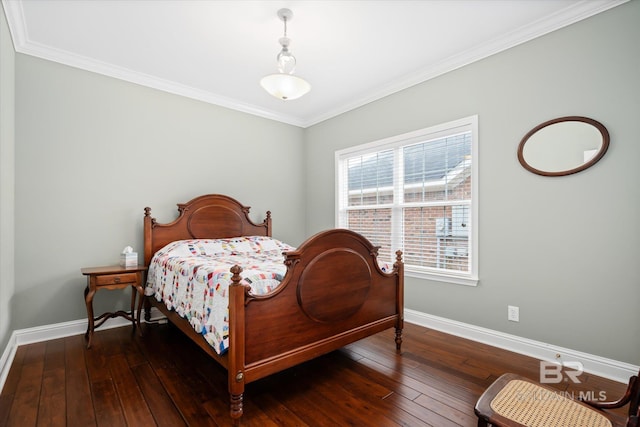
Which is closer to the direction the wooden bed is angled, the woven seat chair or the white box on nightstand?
the woven seat chair

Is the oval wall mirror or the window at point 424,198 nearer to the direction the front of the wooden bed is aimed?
the oval wall mirror

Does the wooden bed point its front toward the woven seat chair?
yes

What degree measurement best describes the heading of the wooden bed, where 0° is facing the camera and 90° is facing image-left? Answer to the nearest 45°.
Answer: approximately 315°

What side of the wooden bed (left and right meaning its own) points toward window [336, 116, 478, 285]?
left

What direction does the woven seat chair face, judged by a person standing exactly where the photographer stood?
facing away from the viewer and to the left of the viewer
